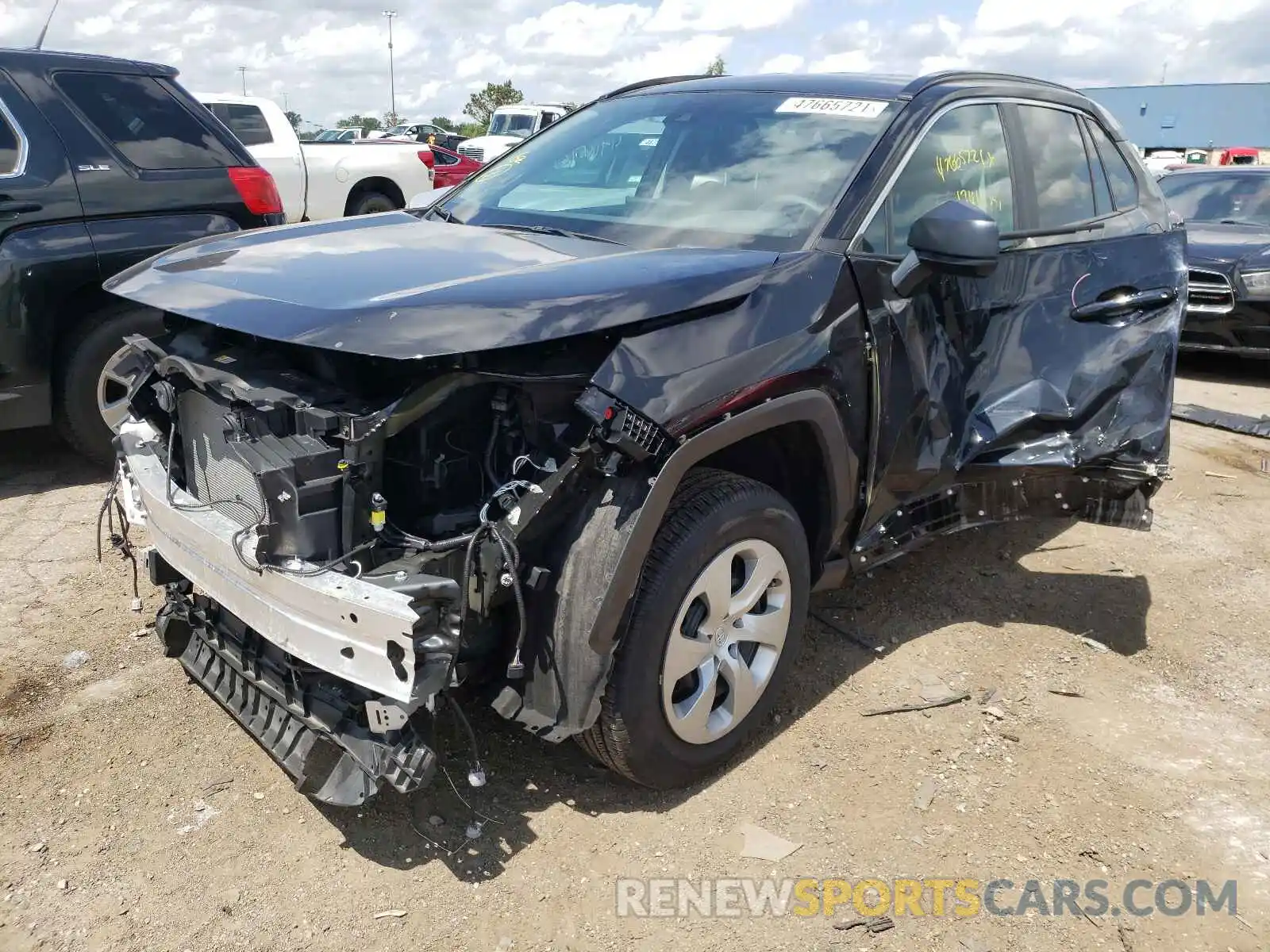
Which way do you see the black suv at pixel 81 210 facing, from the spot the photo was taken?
facing to the left of the viewer

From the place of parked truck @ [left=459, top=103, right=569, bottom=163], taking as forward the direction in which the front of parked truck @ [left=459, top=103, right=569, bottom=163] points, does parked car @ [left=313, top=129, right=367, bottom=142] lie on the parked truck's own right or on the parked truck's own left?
on the parked truck's own right

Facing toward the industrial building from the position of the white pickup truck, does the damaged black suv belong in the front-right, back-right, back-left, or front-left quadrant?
back-right

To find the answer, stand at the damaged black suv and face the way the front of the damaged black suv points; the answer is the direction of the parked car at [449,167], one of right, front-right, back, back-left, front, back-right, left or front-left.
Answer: back-right

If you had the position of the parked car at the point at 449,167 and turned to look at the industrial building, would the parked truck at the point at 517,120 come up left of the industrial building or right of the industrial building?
left

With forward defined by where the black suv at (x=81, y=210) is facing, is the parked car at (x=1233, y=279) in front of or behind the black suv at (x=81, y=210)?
behind

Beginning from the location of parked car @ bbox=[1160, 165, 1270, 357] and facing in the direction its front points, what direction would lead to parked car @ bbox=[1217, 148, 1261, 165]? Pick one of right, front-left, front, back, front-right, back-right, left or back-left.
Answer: back-right

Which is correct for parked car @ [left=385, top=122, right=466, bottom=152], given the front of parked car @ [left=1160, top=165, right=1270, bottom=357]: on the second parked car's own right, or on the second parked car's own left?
on the second parked car's own right
